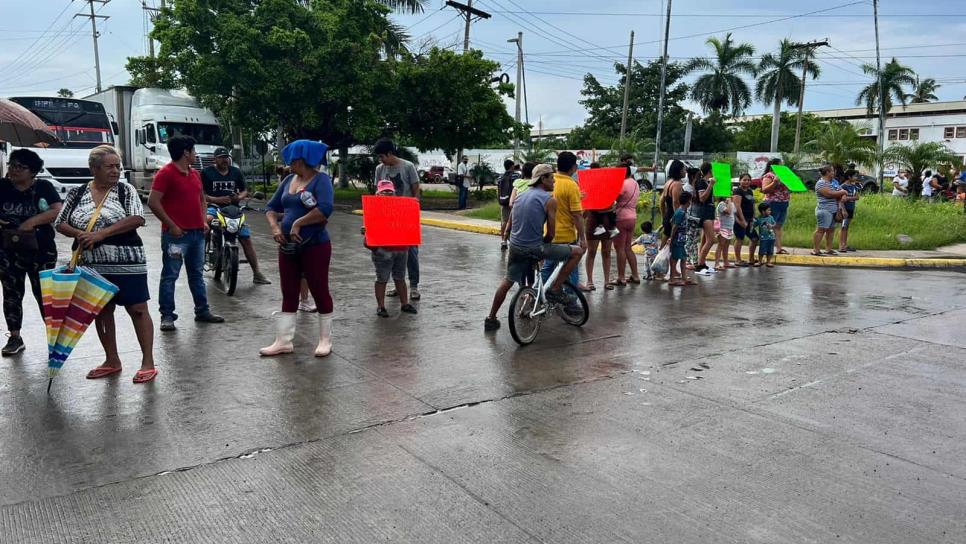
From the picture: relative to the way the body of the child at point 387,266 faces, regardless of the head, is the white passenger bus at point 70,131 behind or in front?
behind

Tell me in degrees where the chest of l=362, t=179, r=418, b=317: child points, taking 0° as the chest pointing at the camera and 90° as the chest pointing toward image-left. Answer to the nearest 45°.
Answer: approximately 0°

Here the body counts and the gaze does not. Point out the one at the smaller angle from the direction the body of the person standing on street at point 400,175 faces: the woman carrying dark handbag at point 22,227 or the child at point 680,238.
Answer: the woman carrying dark handbag

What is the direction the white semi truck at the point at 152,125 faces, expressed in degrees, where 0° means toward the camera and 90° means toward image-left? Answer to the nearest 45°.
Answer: approximately 315°
